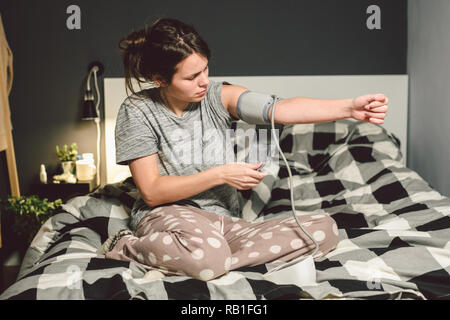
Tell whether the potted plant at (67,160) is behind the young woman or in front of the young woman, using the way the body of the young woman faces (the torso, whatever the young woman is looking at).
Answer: behind

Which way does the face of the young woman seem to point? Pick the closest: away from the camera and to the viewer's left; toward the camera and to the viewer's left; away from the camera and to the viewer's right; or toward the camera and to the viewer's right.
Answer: toward the camera and to the viewer's right

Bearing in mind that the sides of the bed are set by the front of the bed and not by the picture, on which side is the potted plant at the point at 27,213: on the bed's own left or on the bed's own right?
on the bed's own right

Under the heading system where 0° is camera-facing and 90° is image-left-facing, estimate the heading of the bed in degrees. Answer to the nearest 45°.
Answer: approximately 0°
